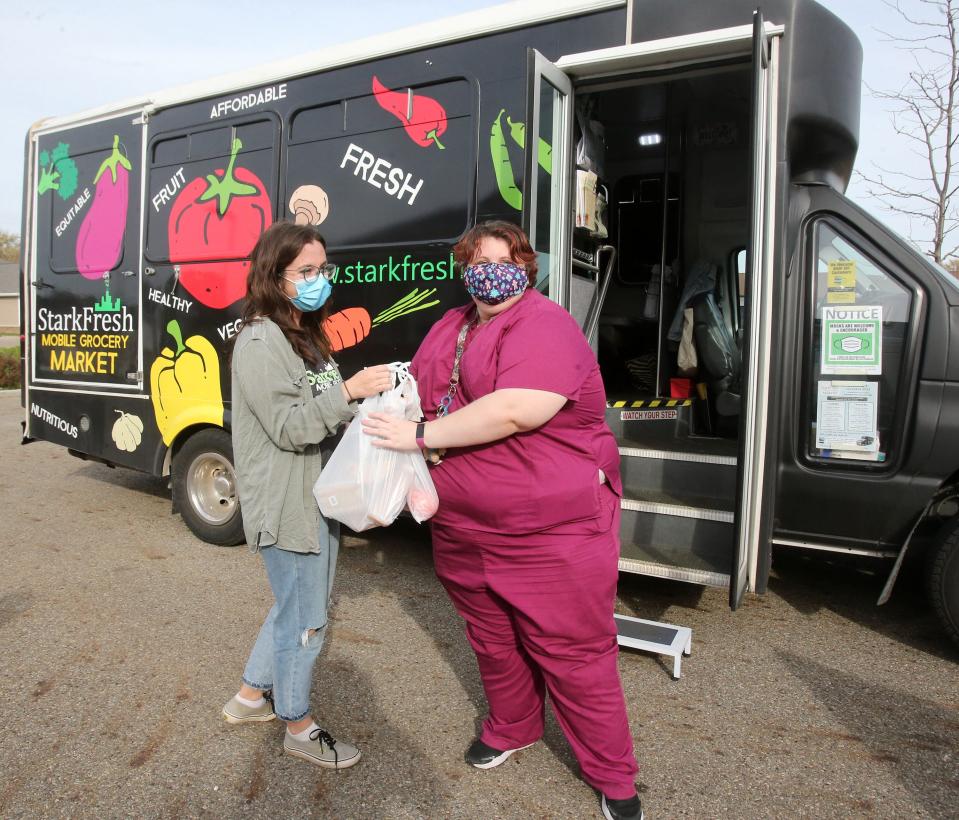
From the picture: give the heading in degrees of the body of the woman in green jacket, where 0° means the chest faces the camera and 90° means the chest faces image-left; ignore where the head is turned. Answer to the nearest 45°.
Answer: approximately 315°

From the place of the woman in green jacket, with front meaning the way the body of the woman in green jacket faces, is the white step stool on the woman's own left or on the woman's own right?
on the woman's own left

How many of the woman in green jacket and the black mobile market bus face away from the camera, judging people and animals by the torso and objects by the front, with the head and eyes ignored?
0

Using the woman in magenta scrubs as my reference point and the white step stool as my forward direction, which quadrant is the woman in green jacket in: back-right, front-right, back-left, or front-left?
back-left

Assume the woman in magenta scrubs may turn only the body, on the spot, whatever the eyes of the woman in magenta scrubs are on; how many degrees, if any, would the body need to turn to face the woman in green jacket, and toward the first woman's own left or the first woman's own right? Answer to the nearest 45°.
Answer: approximately 45° to the first woman's own right

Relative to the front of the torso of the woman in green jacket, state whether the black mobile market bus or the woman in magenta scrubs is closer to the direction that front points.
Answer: the woman in magenta scrubs

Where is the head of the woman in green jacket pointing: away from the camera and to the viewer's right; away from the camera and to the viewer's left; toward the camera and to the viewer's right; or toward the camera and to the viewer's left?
toward the camera and to the viewer's right

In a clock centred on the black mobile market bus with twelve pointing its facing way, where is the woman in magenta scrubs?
The woman in magenta scrubs is roughly at 2 o'clock from the black mobile market bus.
